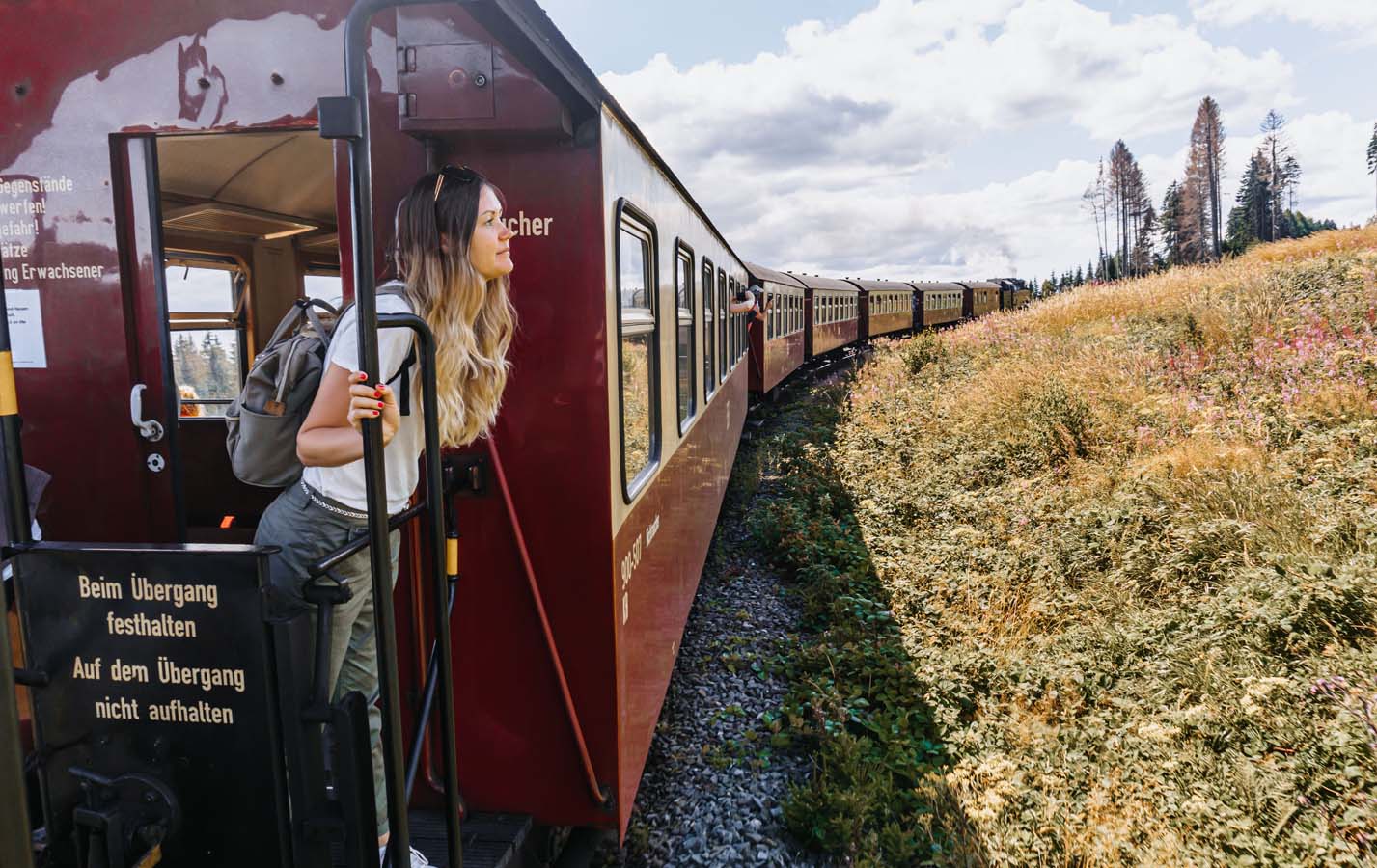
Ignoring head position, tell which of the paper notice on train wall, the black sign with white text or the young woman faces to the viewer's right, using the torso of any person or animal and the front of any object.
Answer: the young woman

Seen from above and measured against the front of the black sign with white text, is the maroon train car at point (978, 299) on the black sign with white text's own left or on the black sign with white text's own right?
on the black sign with white text's own left

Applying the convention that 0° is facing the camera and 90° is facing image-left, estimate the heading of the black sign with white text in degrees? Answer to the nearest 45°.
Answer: approximately 0°

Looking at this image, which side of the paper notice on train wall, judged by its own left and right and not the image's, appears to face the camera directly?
front

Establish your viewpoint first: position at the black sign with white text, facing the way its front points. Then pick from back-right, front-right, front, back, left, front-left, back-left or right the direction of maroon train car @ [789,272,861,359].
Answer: back-left

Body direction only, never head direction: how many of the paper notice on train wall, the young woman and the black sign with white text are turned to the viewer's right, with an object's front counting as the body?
1

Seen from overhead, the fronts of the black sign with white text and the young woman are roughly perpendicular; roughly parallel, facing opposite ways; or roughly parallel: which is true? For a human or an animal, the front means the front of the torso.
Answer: roughly perpendicular

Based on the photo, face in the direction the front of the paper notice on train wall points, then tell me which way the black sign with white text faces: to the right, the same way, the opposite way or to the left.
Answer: the same way

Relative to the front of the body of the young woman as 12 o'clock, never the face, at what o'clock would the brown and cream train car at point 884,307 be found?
The brown and cream train car is roughly at 10 o'clock from the young woman.

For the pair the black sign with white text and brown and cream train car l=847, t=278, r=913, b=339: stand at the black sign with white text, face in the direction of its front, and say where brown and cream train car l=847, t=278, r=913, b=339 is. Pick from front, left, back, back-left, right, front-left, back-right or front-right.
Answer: back-left

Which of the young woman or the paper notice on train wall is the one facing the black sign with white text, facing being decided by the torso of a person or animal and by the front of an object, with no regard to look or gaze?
the paper notice on train wall

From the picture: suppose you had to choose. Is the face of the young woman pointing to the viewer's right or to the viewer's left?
to the viewer's right

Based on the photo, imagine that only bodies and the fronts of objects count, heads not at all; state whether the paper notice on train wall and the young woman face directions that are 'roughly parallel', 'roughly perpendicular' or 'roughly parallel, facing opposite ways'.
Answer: roughly perpendicular

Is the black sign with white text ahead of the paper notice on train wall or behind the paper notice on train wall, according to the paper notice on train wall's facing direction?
ahead

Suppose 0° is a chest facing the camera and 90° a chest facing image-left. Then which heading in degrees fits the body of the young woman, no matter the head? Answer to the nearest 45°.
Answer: approximately 270°

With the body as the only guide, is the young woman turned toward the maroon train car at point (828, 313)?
no
